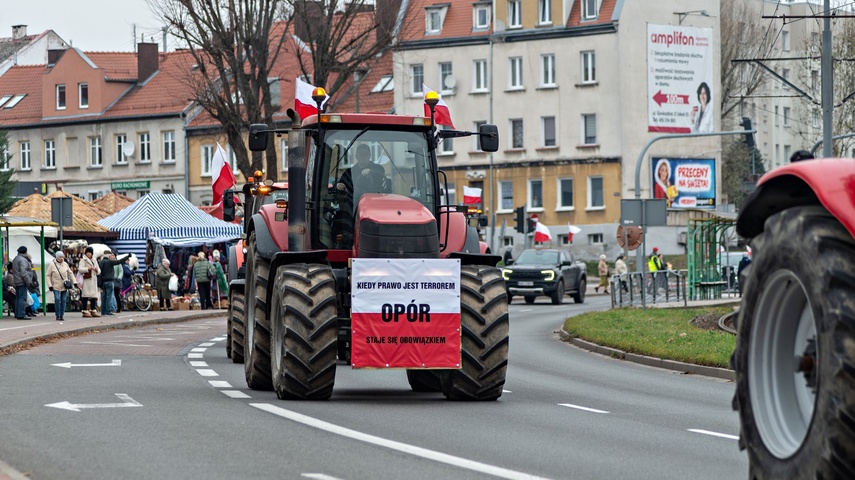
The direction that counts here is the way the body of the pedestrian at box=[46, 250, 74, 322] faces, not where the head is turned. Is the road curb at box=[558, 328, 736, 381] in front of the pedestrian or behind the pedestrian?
in front

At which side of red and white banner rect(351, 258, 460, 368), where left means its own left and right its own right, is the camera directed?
front

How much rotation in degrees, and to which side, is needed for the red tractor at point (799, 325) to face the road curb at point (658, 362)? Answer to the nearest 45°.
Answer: approximately 135° to its left

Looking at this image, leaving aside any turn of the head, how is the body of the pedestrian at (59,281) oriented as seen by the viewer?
toward the camera

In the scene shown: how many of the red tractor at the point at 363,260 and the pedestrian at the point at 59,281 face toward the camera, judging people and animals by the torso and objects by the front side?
2

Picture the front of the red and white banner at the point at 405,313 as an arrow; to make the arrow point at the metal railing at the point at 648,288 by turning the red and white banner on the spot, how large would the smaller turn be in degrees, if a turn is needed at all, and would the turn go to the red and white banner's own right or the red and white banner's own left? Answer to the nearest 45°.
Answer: approximately 180°

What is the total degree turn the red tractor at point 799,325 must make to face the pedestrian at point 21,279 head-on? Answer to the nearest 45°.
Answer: approximately 180°

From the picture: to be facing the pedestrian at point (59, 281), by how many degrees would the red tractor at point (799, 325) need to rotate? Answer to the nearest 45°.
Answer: approximately 180°

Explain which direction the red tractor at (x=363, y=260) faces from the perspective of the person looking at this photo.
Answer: facing the viewer
